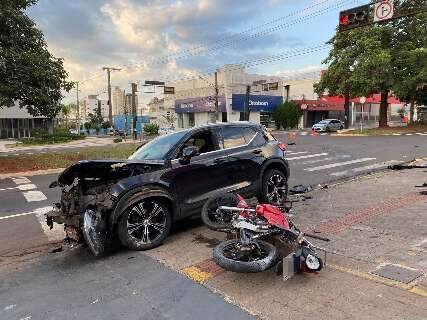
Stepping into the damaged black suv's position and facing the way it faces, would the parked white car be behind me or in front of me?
behind

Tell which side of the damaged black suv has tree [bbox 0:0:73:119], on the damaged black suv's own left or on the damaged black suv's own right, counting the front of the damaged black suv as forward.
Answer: on the damaged black suv's own right

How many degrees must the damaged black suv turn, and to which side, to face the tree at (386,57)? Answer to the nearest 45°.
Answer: approximately 180°

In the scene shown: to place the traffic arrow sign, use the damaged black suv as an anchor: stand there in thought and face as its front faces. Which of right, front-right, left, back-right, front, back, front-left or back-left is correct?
back

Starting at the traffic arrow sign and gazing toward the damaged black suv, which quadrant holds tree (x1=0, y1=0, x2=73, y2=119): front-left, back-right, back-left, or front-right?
front-right

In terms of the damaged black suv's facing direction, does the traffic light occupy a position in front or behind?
behind

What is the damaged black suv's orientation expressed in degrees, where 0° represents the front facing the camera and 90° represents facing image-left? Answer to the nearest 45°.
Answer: approximately 45°

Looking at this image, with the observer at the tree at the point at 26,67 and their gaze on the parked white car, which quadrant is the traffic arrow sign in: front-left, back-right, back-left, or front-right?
front-right

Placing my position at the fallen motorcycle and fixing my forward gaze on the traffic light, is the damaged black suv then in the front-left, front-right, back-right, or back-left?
front-left
